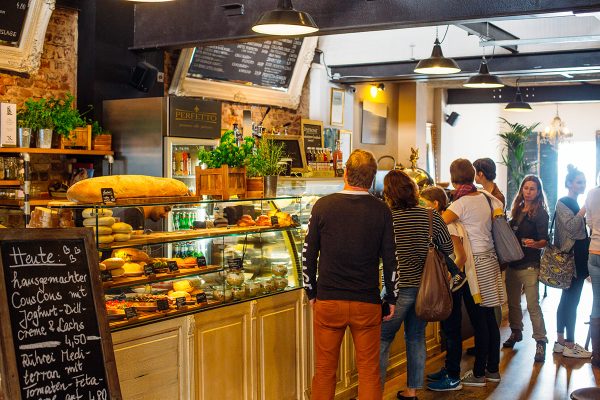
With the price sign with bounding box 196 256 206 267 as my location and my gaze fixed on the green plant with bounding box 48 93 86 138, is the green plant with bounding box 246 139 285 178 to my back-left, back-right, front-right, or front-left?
front-right

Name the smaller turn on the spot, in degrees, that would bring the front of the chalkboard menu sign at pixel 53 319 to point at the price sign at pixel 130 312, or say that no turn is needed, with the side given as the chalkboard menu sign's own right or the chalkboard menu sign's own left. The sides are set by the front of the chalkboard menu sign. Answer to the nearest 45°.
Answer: approximately 135° to the chalkboard menu sign's own left

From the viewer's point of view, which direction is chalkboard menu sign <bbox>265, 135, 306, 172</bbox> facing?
toward the camera

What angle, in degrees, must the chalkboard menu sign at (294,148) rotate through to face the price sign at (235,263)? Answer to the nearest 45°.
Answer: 0° — it already faces it

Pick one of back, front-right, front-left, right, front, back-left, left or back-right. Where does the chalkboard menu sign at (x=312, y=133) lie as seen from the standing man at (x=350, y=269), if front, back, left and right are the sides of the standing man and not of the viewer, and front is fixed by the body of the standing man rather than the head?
front

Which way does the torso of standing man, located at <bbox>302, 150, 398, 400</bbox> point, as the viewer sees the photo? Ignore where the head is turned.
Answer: away from the camera

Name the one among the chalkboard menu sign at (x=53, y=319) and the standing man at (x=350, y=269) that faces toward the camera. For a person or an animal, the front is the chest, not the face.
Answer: the chalkboard menu sign

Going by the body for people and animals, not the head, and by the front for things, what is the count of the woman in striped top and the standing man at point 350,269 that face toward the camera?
0

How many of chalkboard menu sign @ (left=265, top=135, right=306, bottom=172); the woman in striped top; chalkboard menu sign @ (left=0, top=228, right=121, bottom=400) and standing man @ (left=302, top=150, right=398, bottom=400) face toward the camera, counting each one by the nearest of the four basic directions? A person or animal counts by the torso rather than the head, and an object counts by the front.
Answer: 2

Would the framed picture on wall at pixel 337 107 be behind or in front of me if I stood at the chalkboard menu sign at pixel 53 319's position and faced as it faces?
behind

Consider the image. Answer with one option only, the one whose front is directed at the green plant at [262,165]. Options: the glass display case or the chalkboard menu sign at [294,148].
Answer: the chalkboard menu sign

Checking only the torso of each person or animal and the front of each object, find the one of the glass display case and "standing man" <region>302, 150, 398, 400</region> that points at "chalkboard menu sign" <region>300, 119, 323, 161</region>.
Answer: the standing man

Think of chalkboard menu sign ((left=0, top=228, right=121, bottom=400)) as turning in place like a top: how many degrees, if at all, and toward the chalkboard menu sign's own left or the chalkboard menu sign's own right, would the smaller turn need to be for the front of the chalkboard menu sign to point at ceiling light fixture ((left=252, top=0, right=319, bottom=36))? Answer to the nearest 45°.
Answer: approximately 135° to the chalkboard menu sign's own left

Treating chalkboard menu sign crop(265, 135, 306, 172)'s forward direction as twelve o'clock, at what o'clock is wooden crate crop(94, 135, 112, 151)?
The wooden crate is roughly at 2 o'clock from the chalkboard menu sign.

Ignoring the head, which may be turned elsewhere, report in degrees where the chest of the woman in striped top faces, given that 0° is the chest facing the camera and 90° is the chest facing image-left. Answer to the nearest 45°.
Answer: approximately 135°

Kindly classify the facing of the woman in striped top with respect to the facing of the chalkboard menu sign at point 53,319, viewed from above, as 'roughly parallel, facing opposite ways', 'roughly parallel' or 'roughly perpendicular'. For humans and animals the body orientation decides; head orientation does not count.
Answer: roughly parallel, facing opposite ways

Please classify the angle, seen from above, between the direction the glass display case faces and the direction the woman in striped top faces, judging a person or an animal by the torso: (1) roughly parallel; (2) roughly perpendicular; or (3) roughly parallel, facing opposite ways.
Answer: roughly parallel, facing opposite ways

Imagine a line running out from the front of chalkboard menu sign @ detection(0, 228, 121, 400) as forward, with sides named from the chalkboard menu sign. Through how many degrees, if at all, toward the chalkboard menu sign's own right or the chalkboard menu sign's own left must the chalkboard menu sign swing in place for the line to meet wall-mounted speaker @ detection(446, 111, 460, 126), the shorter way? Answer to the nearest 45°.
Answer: approximately 135° to the chalkboard menu sign's own left

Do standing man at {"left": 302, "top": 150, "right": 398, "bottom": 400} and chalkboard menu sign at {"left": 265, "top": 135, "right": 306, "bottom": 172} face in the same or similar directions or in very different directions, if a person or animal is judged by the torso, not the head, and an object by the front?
very different directions

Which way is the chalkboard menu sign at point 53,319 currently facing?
toward the camera
